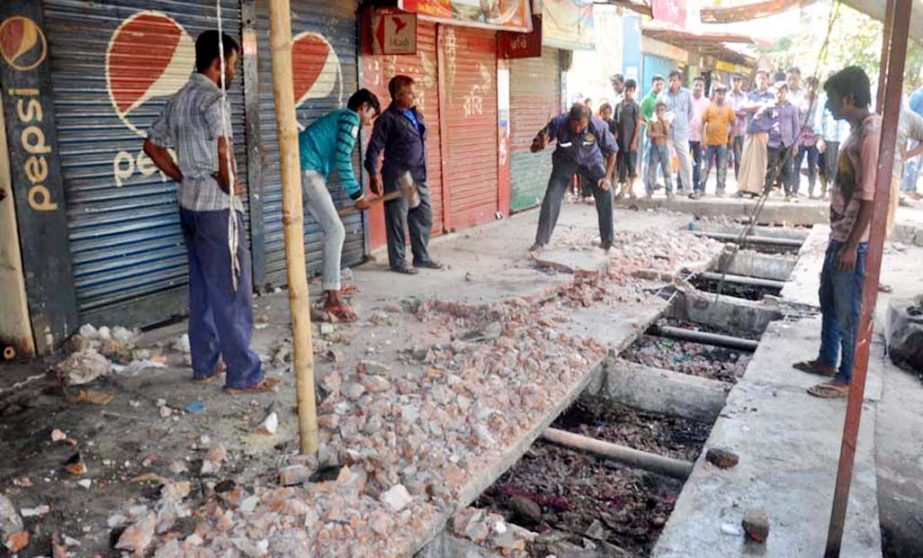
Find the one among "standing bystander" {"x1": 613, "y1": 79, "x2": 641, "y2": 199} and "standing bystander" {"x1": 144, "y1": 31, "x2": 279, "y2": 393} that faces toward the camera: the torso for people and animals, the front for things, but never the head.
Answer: "standing bystander" {"x1": 613, "y1": 79, "x2": 641, "y2": 199}

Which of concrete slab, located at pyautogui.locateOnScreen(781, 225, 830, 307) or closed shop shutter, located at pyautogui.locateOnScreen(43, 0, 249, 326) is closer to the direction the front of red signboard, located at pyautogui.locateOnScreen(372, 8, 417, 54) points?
the concrete slab

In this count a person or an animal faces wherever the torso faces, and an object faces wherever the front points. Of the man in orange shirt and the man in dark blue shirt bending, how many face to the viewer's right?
0

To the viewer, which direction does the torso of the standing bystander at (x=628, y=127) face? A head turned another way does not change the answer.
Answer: toward the camera

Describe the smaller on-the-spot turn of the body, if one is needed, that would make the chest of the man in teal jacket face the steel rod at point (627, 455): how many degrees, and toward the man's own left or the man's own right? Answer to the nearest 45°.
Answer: approximately 45° to the man's own right

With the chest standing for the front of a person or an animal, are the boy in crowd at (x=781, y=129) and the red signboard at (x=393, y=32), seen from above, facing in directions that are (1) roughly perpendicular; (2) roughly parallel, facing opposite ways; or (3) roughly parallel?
roughly perpendicular

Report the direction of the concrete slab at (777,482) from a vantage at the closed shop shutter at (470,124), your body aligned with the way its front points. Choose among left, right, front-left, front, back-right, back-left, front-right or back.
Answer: front-right

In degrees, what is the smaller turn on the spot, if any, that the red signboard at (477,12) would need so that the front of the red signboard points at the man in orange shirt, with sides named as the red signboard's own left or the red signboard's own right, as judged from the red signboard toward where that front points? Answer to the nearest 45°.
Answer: approximately 90° to the red signboard's own left

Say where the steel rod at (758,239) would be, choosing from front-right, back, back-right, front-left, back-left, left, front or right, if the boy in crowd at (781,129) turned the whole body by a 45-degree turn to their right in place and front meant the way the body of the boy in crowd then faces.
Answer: front-left

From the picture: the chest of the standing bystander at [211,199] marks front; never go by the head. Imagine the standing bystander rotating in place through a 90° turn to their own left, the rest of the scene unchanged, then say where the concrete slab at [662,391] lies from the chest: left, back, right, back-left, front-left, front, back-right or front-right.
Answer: back-right

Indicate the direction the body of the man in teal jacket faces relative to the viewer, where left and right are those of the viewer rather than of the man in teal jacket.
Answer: facing to the right of the viewer

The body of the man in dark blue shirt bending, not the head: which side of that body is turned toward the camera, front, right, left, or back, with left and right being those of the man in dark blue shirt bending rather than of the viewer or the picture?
front

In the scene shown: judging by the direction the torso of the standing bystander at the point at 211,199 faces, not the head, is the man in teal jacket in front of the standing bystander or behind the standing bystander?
in front

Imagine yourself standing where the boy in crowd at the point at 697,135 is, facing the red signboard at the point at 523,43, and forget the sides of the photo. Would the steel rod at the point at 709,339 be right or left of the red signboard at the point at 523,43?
left

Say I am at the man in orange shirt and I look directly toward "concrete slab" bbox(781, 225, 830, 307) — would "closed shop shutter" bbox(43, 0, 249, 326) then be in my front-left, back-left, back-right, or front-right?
front-right

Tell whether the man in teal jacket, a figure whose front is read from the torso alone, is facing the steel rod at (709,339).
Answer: yes

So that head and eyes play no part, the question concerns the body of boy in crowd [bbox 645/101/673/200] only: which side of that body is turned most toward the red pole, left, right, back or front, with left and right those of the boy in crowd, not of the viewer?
front

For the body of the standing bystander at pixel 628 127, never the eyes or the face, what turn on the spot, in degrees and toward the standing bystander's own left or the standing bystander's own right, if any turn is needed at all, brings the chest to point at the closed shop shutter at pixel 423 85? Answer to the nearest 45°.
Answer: approximately 45° to the standing bystander's own right

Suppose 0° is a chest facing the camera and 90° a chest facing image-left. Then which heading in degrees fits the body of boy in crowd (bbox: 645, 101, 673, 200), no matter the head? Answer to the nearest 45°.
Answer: approximately 0°

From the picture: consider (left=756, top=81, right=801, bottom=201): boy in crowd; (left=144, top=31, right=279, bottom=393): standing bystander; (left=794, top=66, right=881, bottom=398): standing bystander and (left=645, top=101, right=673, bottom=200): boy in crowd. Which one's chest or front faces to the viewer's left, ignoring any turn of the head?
(left=794, top=66, right=881, bottom=398): standing bystander

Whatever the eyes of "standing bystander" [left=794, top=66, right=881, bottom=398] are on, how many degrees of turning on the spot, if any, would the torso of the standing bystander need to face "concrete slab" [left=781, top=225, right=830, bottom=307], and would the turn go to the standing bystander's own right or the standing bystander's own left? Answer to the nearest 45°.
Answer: approximately 90° to the standing bystander's own right

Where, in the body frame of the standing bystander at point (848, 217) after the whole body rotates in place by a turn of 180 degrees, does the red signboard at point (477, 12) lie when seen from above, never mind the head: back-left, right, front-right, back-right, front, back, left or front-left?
back-left
